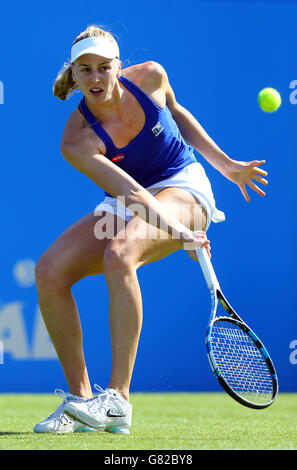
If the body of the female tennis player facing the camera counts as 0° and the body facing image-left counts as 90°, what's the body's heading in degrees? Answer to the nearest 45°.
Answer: approximately 45°
